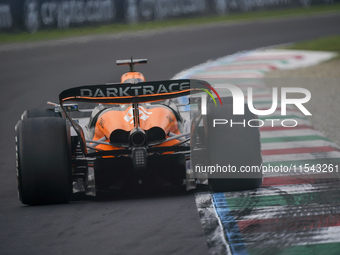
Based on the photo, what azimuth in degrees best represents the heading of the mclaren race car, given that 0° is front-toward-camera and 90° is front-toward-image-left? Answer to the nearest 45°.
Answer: approximately 180°

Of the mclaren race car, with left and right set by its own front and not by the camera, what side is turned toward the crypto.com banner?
front
